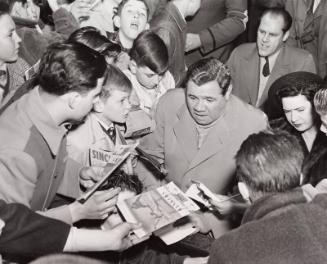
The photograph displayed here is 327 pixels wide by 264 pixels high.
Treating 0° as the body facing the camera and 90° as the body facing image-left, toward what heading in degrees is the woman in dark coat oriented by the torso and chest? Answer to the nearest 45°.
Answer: approximately 45°
